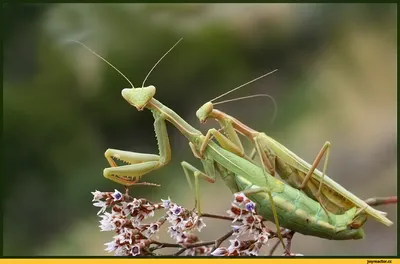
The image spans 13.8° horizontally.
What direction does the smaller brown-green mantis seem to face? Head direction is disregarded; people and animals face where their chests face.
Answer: to the viewer's left

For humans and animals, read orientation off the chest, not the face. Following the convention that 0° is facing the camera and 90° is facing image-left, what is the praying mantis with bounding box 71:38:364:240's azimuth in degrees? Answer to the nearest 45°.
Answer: approximately 90°
